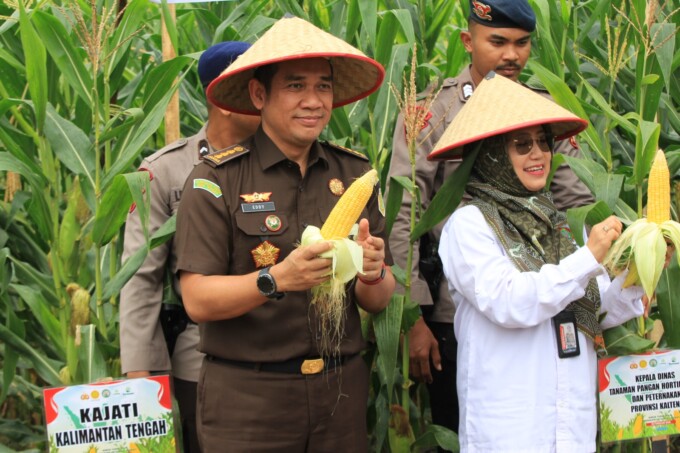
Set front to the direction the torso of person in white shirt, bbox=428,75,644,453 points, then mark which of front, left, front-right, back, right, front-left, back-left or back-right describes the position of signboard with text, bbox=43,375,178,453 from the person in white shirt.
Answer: back-right

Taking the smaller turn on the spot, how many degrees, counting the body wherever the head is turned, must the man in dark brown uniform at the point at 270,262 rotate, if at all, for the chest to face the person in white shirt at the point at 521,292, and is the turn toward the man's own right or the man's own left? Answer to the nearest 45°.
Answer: approximately 45° to the man's own left

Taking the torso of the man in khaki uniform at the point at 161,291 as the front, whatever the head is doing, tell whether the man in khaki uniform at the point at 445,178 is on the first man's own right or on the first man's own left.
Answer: on the first man's own left

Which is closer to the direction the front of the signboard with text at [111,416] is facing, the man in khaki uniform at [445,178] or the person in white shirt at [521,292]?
the person in white shirt

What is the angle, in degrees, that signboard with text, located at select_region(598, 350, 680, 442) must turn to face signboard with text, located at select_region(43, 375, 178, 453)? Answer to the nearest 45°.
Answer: approximately 45° to its right

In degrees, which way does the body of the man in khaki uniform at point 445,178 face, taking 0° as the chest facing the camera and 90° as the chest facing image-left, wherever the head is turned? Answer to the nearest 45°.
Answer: approximately 315°

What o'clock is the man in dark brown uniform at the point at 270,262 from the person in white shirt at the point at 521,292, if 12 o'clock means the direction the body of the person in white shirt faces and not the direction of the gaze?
The man in dark brown uniform is roughly at 4 o'clock from the person in white shirt.

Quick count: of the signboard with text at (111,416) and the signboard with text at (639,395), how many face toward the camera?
2

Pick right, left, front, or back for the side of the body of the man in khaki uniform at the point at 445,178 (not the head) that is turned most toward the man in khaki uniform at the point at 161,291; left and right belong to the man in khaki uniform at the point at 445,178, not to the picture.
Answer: right

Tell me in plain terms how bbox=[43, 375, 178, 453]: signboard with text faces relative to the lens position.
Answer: facing the viewer

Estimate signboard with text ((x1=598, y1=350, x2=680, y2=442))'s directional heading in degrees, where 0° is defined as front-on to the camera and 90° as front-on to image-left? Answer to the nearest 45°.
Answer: approximately 0°
